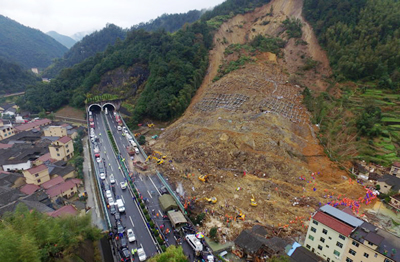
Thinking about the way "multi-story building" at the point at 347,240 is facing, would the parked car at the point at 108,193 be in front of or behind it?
in front

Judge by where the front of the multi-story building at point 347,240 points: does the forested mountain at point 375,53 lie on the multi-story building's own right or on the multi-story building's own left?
on the multi-story building's own right

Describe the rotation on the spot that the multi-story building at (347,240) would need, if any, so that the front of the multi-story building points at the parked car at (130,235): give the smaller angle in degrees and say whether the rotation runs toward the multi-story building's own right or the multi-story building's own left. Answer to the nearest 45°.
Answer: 0° — it already faces it

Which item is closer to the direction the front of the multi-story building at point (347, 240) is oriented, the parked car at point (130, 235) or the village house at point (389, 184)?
the parked car

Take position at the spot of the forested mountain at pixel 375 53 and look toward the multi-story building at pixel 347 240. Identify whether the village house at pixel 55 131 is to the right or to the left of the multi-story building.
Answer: right

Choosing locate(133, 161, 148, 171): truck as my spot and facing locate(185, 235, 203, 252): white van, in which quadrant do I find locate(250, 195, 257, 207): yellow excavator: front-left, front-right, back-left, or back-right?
front-left

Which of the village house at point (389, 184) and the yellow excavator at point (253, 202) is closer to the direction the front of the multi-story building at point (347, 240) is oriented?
the yellow excavator

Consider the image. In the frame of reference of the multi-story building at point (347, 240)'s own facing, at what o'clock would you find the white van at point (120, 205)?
The white van is roughly at 1 o'clock from the multi-story building.

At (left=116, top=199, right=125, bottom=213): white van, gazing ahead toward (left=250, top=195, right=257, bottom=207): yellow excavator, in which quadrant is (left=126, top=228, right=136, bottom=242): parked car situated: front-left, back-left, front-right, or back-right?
front-right

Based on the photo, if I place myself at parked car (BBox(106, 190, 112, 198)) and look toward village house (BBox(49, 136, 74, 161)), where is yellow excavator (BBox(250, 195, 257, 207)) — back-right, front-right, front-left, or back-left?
back-right

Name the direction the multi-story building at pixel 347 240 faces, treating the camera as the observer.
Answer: facing the viewer and to the left of the viewer

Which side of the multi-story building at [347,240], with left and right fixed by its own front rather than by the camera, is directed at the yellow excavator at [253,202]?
right

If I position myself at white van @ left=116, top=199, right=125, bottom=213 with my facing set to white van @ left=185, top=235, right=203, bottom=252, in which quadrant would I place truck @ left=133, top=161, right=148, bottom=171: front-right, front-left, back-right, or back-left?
back-left

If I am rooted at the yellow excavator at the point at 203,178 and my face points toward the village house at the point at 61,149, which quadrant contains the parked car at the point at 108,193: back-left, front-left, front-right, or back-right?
front-left

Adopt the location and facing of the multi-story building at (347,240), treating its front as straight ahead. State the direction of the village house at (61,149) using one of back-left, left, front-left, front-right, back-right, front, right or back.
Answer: front-right

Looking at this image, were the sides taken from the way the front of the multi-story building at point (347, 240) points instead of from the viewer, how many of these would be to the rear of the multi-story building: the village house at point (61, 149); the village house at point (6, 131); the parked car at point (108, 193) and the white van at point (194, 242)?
0
